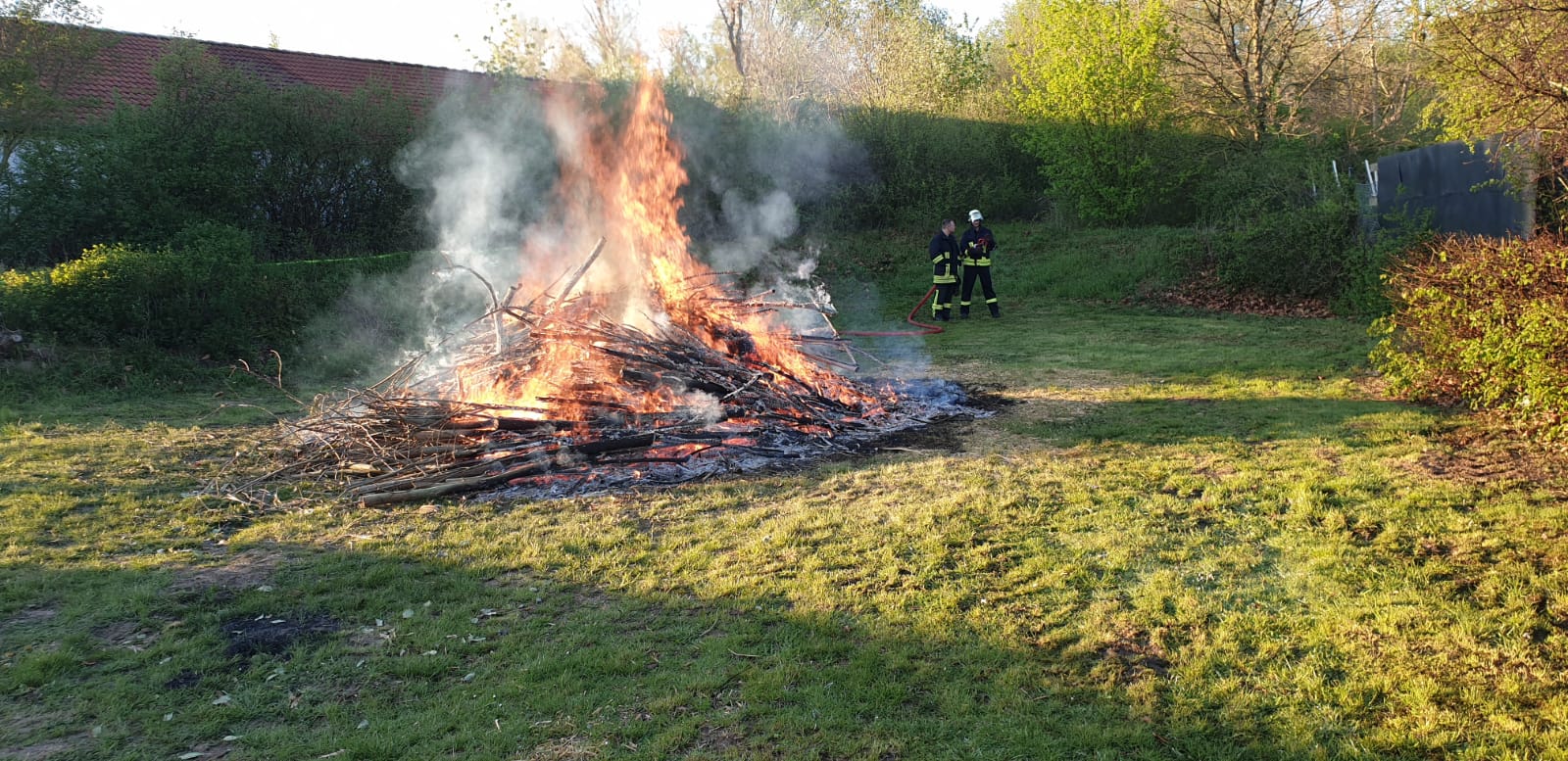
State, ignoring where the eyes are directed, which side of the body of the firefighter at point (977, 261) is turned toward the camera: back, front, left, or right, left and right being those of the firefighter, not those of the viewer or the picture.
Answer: front

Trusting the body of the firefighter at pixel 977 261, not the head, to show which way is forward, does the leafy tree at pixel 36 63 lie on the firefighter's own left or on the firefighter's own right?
on the firefighter's own right

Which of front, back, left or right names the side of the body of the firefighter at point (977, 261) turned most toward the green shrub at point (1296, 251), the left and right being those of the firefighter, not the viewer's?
left

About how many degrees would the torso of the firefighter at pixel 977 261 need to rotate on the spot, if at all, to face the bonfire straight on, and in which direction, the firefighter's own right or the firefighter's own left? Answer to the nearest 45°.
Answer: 0° — they already face it

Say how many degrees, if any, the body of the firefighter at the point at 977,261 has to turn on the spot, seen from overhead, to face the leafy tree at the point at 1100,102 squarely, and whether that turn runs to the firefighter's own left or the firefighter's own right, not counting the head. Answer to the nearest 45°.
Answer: approximately 135° to the firefighter's own left

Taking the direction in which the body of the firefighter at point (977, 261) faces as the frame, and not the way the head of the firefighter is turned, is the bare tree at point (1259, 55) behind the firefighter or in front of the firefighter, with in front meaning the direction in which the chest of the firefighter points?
behind

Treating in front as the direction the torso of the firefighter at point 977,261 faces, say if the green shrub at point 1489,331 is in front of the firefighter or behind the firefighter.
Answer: in front

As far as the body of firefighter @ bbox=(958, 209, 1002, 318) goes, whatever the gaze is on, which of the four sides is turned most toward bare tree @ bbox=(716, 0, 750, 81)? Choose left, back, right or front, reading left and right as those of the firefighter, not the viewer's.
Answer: back

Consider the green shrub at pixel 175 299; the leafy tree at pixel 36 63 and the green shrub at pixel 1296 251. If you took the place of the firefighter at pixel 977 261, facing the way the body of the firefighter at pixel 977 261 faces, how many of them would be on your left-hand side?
1
